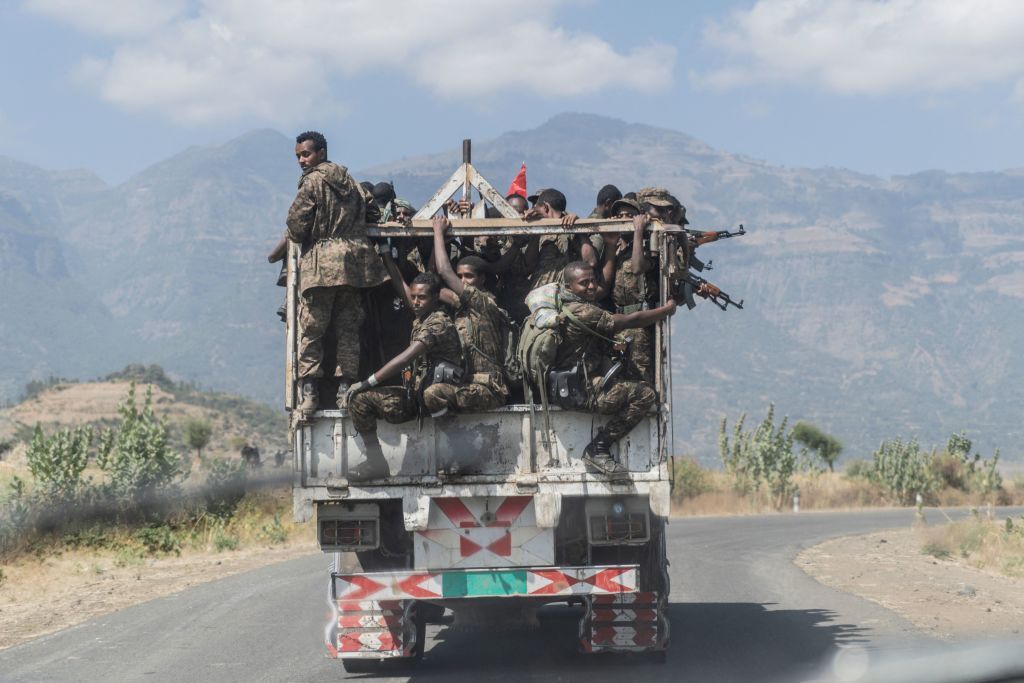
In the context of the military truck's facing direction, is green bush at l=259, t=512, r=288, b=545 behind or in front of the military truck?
in front

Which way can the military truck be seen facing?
away from the camera

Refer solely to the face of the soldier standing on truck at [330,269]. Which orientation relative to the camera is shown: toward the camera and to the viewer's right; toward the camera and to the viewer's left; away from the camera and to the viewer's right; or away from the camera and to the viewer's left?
toward the camera and to the viewer's left

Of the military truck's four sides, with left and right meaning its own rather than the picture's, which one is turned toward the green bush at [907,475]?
front

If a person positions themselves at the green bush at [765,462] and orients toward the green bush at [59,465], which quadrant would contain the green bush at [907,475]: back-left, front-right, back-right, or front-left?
back-left

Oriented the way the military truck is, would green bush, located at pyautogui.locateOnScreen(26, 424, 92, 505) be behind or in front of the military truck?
in front
